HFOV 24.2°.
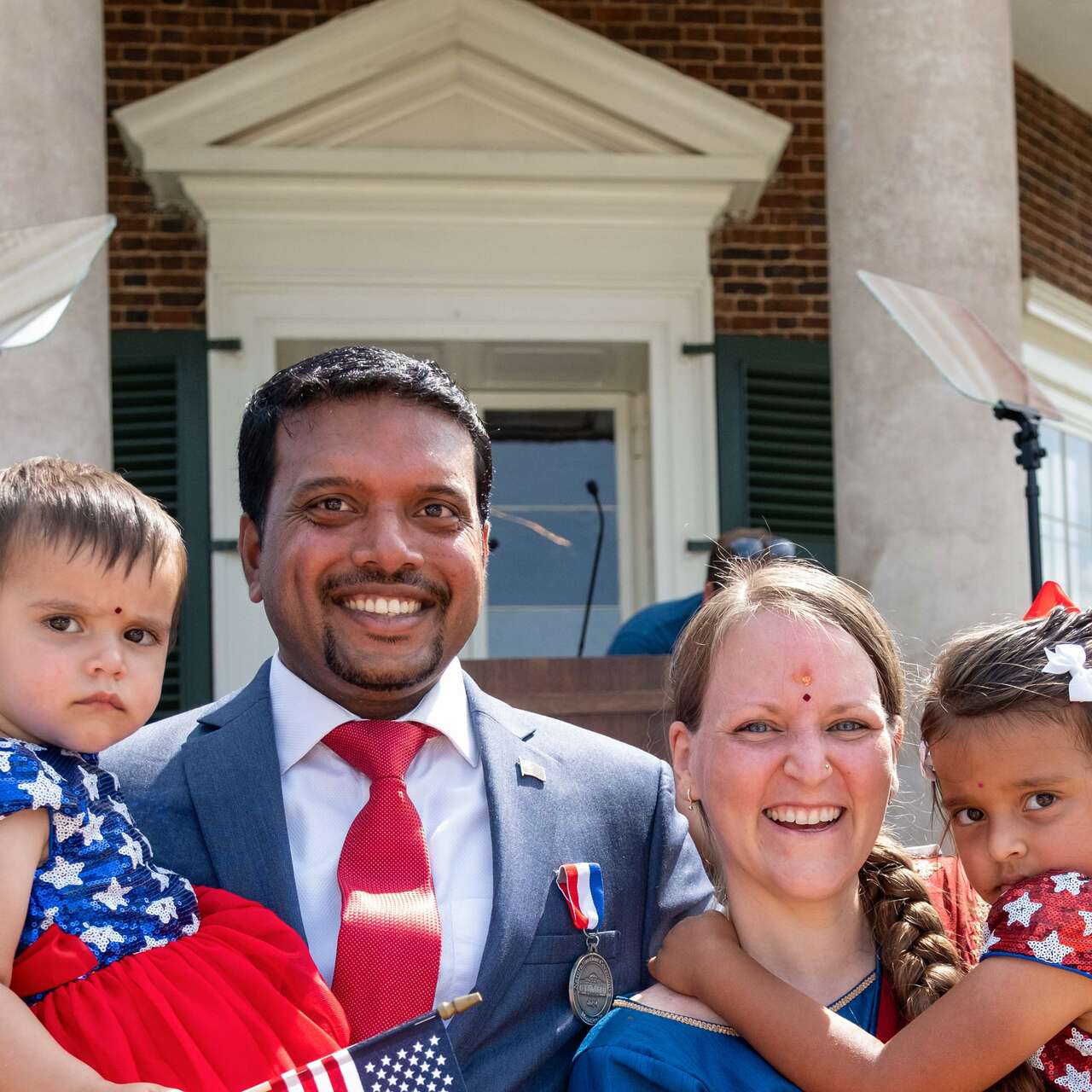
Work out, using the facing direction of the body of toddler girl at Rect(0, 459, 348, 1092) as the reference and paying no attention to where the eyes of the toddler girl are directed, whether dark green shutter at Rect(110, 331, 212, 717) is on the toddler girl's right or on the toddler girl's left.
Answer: on the toddler girl's left

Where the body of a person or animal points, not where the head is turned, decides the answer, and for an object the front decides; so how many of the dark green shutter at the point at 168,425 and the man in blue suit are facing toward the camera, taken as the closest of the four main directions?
2

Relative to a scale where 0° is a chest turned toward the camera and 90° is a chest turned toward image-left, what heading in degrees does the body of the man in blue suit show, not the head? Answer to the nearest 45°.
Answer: approximately 0°

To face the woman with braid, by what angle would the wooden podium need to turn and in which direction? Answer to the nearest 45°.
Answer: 0° — it already faces them

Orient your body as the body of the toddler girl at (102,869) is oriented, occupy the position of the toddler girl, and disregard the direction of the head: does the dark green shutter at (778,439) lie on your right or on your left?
on your left

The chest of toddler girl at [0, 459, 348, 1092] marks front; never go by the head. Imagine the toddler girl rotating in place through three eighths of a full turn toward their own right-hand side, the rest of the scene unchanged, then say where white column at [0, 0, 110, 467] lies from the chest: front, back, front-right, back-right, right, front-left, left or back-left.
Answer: right

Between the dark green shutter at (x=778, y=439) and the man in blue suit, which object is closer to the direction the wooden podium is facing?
the man in blue suit

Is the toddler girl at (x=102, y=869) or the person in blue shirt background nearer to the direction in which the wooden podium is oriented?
the toddler girl
